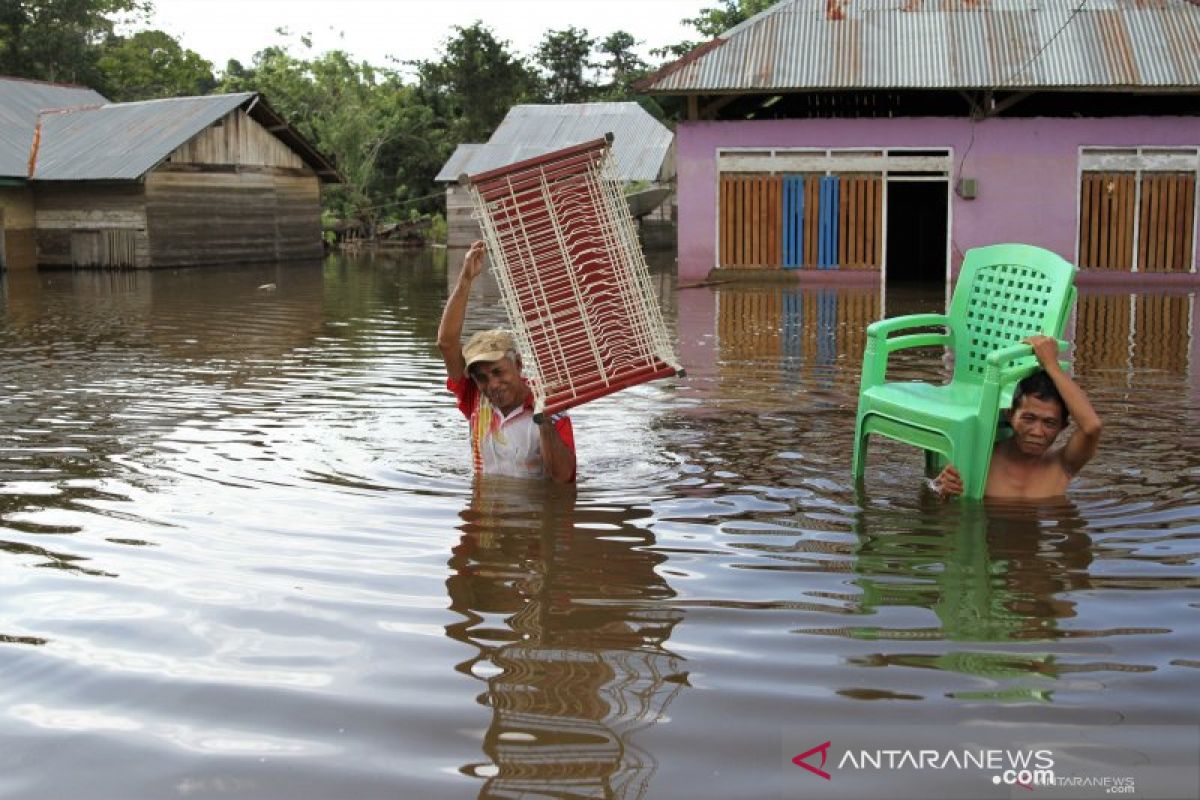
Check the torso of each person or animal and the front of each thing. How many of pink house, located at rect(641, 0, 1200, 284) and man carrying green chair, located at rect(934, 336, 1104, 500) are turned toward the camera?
2

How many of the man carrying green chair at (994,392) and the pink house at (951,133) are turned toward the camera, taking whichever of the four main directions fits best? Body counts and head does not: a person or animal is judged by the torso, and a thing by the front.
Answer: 2

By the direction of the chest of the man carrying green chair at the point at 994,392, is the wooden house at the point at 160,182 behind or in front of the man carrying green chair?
behind

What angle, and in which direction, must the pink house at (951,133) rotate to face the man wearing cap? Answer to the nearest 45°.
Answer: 0° — it already faces them

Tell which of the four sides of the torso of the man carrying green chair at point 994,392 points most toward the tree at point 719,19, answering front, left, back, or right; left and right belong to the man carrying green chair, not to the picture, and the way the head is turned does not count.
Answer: back

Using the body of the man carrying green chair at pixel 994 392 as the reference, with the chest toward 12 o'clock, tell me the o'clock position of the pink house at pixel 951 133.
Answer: The pink house is roughly at 6 o'clock from the man carrying green chair.

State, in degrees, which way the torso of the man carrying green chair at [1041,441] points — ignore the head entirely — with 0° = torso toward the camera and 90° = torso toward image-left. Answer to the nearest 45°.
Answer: approximately 0°

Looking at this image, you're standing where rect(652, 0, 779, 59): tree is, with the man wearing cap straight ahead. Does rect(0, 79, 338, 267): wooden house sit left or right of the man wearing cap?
right

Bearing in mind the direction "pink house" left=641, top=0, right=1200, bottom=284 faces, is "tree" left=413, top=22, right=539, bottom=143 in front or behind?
behind

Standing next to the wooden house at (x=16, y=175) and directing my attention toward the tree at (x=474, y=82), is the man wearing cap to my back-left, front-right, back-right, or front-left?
back-right

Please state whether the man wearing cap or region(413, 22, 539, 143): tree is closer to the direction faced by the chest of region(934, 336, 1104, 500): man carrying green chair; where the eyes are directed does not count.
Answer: the man wearing cap

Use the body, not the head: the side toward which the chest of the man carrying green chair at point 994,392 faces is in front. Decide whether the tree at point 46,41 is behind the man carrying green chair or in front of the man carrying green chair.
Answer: behind
